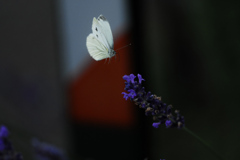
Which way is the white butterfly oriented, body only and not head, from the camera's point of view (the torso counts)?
to the viewer's right
